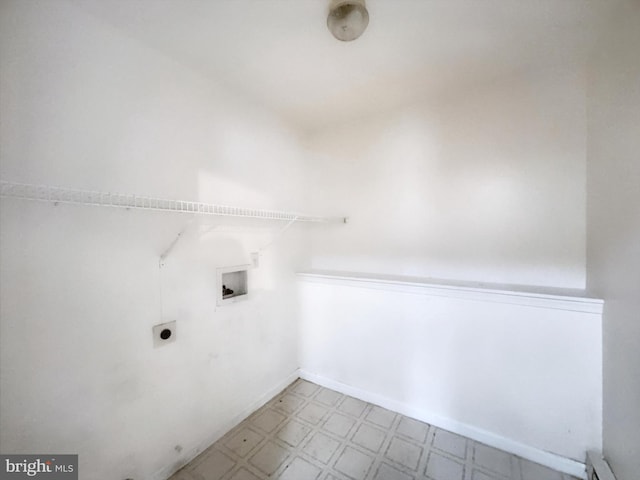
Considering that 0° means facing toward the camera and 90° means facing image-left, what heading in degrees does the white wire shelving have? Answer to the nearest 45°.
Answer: approximately 315°

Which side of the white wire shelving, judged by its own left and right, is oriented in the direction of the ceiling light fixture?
front
